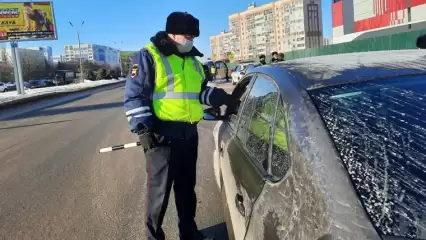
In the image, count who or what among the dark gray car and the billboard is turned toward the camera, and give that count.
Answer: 1

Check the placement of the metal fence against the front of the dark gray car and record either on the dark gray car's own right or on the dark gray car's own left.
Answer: on the dark gray car's own right

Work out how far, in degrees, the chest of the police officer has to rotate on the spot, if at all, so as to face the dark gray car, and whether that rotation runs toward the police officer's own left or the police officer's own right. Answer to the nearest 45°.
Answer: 0° — they already face it

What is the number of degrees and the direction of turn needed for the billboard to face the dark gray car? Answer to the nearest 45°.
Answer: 0° — it already faces it

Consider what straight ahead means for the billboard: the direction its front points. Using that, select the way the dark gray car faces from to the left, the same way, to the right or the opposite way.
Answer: the opposite way

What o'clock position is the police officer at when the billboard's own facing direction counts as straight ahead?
The police officer is roughly at 12 o'clock from the billboard.

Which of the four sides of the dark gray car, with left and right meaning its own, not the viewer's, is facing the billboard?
front

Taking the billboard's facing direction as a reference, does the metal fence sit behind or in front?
in front

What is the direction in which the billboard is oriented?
toward the camera

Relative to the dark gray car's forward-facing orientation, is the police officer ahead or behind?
ahead

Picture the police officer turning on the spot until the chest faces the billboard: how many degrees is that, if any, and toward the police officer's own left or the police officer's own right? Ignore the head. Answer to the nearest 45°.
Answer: approximately 135° to the police officer's own left
